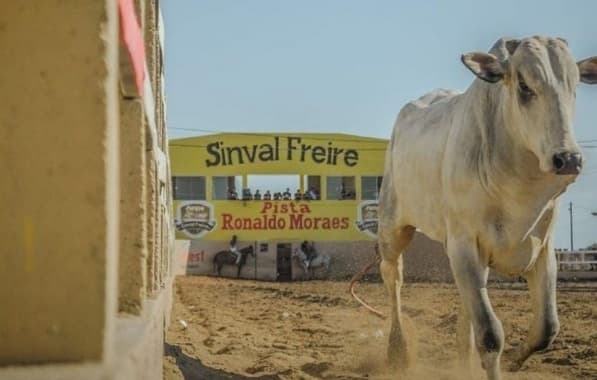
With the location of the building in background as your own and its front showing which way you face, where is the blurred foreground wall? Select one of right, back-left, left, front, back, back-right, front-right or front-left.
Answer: front

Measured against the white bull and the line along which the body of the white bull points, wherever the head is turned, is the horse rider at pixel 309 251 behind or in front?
behind

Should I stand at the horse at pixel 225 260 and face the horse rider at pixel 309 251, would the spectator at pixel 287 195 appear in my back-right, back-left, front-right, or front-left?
front-left

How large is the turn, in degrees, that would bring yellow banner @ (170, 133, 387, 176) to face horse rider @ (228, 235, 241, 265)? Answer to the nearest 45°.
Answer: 0° — it already faces them

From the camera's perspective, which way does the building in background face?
toward the camera

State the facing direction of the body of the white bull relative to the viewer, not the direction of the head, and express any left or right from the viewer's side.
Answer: facing the viewer and to the right of the viewer

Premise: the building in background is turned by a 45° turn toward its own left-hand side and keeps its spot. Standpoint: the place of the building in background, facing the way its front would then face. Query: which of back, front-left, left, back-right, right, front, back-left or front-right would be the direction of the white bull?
front-right

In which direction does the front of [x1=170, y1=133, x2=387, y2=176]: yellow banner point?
toward the camera
